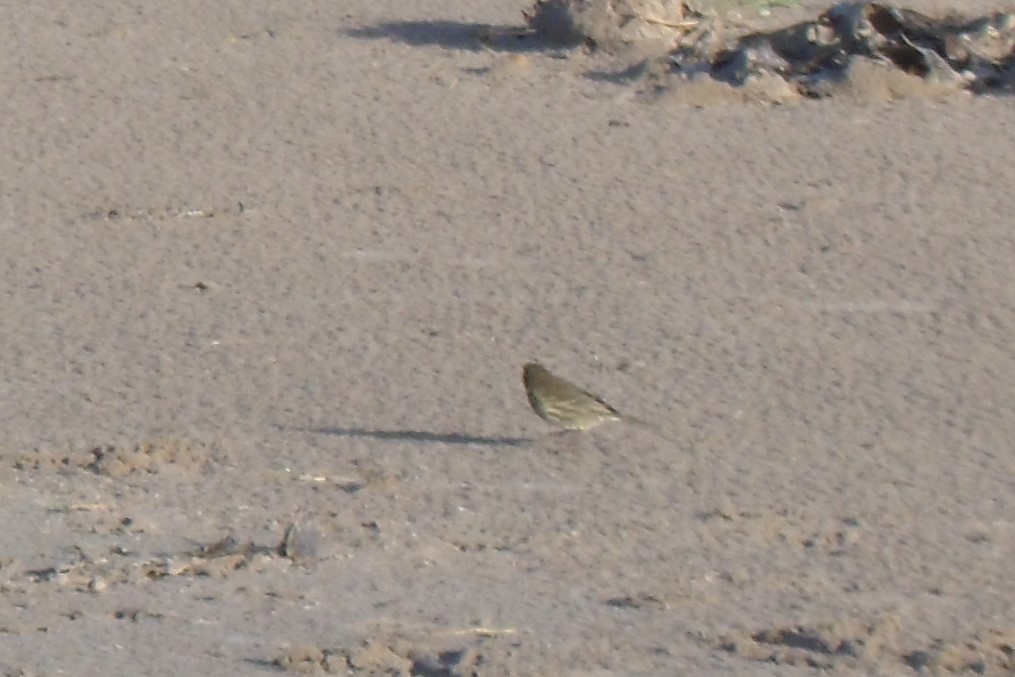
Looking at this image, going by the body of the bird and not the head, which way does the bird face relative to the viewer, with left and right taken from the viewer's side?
facing to the left of the viewer
